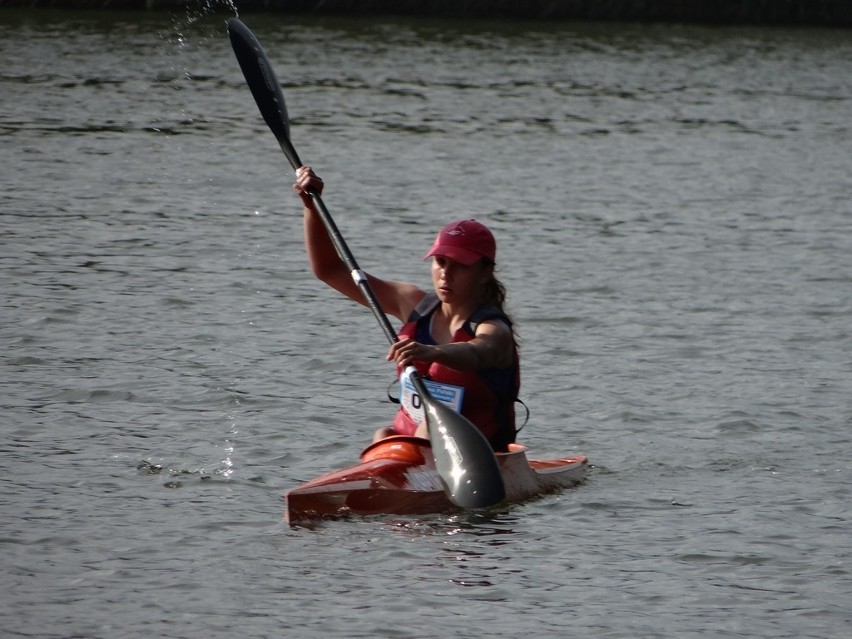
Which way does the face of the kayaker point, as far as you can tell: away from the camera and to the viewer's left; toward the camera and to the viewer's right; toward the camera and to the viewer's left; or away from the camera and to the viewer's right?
toward the camera and to the viewer's left

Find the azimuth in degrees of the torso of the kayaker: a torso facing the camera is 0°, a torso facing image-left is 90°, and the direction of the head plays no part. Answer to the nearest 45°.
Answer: approximately 45°

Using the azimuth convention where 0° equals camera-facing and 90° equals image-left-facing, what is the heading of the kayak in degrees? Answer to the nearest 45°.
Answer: approximately 45°
